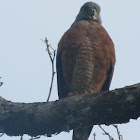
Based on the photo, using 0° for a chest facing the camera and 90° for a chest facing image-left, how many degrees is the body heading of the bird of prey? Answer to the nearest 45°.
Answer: approximately 0°
